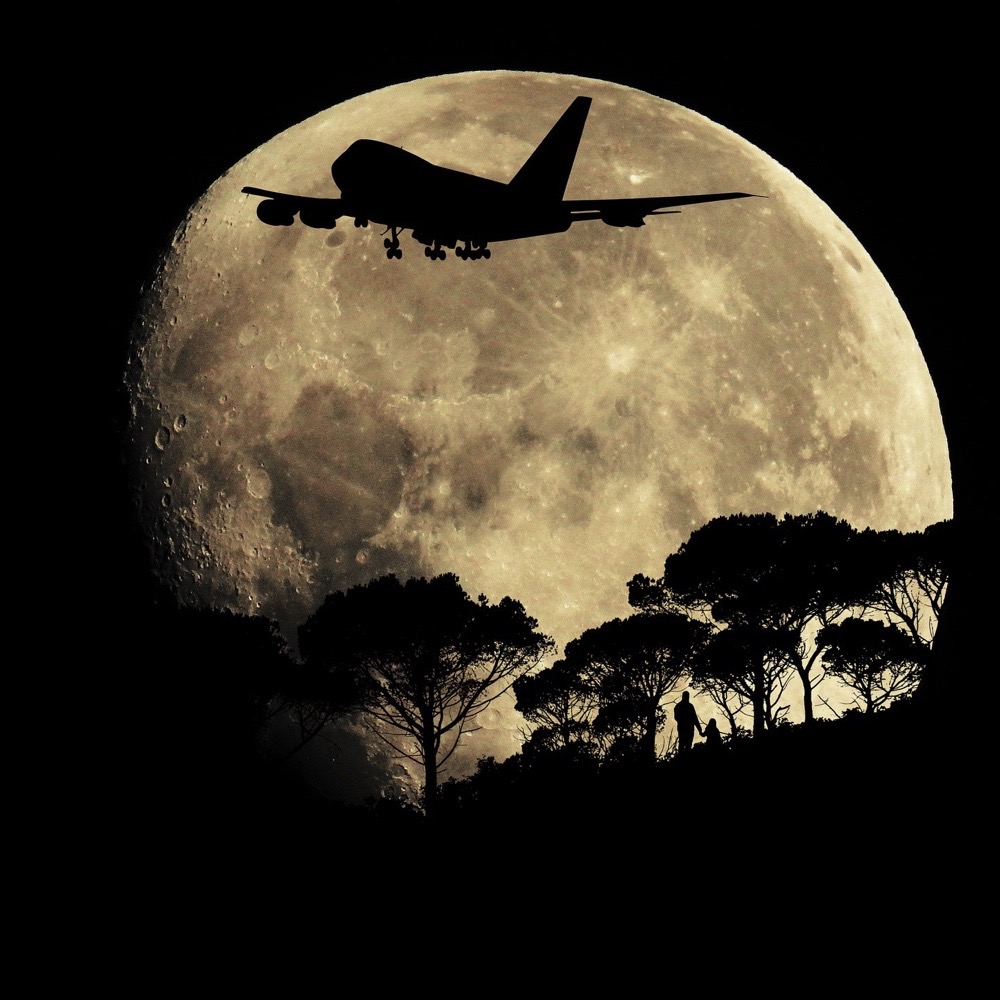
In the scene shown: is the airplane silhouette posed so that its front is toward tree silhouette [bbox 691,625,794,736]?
no

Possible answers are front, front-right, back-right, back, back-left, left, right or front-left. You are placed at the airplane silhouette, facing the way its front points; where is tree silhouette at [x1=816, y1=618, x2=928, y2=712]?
back

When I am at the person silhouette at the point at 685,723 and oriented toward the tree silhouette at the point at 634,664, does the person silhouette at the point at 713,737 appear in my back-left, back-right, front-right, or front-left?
back-right

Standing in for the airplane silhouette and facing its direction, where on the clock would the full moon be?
The full moon is roughly at 5 o'clock from the airplane silhouette.

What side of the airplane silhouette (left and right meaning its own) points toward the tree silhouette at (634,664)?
back
